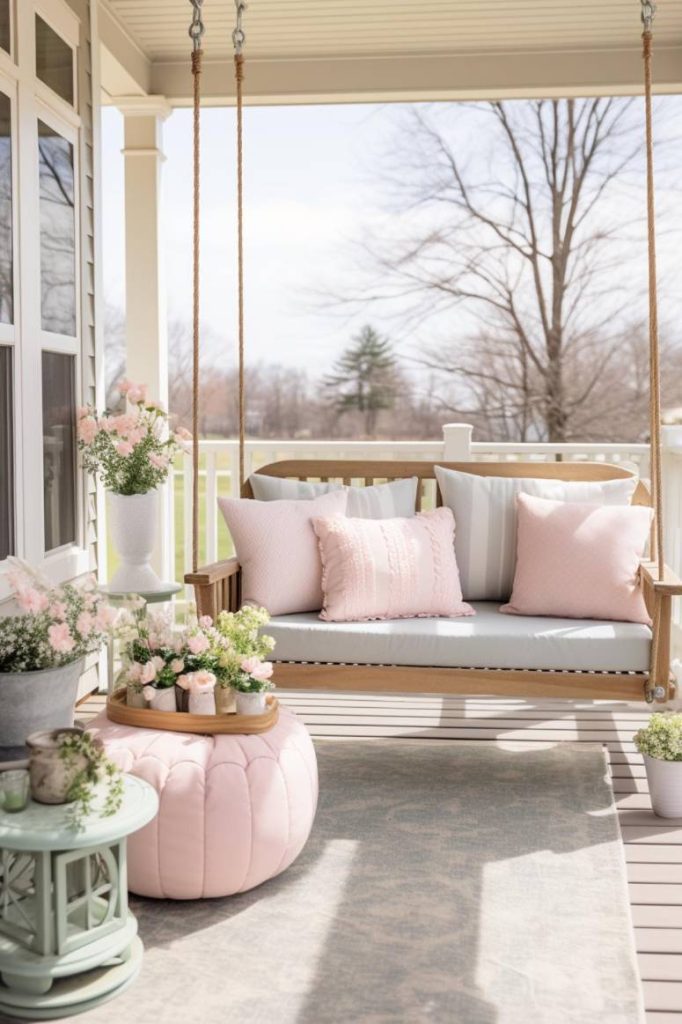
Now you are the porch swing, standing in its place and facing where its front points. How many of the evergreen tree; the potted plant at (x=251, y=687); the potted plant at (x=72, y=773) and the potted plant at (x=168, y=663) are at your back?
1

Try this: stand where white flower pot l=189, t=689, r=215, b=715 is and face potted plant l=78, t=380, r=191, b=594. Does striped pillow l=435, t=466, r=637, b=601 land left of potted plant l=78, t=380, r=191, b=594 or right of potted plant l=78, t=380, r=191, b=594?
right

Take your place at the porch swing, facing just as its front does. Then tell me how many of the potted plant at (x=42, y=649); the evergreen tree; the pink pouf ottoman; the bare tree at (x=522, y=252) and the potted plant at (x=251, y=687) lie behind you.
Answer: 2

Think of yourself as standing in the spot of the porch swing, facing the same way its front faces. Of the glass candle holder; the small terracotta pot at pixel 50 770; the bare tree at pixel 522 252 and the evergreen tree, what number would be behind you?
2

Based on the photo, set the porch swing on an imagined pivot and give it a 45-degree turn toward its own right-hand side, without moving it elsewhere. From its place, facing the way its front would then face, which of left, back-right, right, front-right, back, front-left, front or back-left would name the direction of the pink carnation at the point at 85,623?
front

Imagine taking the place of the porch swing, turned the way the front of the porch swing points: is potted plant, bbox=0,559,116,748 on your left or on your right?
on your right

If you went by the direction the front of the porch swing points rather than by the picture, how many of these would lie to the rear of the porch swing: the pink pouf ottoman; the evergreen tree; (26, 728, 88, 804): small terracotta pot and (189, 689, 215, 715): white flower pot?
1

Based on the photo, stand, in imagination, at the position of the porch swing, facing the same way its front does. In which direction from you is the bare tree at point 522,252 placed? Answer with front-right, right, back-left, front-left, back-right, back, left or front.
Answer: back

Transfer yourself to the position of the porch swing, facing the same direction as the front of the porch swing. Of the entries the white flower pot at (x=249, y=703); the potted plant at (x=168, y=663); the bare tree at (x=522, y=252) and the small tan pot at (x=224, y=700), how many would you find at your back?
1

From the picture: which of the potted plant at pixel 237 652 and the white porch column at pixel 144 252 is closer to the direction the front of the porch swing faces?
the potted plant

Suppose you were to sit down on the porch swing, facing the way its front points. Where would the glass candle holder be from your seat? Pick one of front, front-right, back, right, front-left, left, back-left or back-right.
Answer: front-right

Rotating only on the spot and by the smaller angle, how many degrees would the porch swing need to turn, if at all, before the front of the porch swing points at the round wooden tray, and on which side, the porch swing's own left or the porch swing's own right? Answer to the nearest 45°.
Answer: approximately 45° to the porch swing's own right

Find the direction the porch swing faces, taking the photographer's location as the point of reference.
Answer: facing the viewer

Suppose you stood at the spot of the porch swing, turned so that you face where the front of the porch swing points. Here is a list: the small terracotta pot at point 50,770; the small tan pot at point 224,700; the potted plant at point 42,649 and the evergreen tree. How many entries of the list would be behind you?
1

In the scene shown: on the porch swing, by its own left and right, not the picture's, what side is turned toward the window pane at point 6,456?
right

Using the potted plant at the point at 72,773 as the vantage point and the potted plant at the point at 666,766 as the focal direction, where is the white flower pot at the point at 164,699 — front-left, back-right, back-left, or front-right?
front-left
